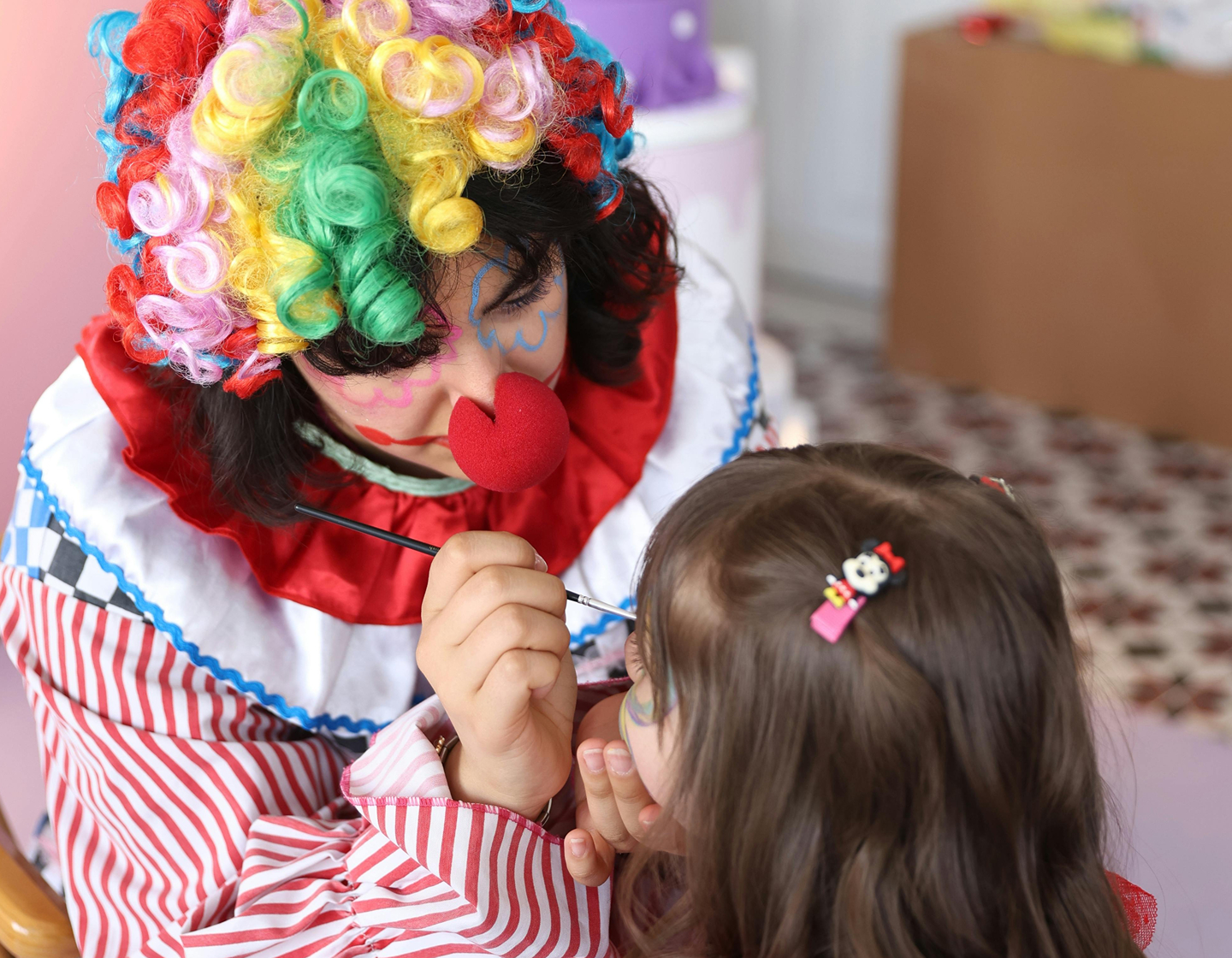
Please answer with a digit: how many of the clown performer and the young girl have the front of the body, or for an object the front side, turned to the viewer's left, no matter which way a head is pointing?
1

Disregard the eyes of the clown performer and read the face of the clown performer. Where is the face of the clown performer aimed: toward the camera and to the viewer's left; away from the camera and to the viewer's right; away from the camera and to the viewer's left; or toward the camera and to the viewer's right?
toward the camera and to the viewer's right

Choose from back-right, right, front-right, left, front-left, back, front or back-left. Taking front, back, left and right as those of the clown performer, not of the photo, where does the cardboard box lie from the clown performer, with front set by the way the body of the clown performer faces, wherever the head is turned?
left

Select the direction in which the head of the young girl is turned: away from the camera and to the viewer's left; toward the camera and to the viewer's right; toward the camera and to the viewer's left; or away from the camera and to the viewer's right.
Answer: away from the camera and to the viewer's left

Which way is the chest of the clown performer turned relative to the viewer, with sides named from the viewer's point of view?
facing the viewer and to the right of the viewer

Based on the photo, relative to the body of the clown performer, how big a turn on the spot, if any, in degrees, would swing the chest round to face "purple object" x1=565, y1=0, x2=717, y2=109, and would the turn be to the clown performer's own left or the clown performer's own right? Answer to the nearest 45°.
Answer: approximately 135° to the clown performer's own left

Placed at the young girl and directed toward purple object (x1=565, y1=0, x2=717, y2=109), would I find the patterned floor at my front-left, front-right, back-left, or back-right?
front-right

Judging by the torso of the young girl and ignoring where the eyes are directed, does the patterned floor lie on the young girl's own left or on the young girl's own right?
on the young girl's own right

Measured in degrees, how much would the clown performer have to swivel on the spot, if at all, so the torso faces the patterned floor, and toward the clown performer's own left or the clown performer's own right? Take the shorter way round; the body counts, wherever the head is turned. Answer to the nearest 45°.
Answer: approximately 90° to the clown performer's own left

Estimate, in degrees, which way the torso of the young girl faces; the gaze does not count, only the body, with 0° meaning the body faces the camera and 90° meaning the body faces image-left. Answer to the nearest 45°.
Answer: approximately 90°
